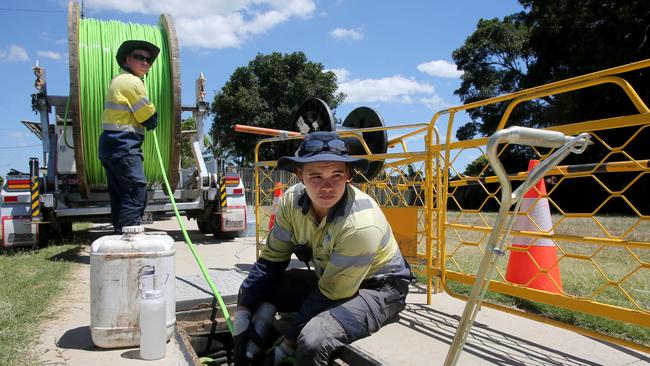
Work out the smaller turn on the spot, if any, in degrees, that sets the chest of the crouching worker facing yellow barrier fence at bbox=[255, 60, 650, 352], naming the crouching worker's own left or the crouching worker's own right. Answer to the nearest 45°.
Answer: approximately 180°

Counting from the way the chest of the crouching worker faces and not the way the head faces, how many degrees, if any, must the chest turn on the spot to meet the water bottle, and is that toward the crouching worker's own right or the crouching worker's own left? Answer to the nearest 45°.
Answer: approximately 45° to the crouching worker's own right

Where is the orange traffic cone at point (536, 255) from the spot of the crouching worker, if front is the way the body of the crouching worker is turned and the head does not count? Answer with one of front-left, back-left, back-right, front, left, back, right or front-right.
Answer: back

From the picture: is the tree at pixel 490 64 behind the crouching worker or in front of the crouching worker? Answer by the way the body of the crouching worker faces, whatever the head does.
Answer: behind

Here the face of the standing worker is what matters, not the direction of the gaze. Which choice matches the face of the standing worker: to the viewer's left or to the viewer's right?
to the viewer's right

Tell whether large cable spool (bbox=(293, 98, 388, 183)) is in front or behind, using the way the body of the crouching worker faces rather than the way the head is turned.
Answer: behind

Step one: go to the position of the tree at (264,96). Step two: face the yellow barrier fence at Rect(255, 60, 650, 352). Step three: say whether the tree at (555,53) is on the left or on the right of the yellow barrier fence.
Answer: left

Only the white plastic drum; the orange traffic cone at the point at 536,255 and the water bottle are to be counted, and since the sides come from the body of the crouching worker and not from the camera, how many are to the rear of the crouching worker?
1

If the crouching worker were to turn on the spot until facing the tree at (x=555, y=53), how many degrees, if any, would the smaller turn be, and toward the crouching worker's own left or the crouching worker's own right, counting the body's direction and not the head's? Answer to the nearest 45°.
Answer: approximately 180°

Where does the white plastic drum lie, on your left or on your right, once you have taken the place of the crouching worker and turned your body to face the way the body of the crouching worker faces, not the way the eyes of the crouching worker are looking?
on your right

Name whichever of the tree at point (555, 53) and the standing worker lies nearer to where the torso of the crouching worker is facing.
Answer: the standing worker

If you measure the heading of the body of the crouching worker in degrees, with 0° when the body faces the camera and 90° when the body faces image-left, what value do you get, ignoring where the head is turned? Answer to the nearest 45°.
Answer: approximately 45°
